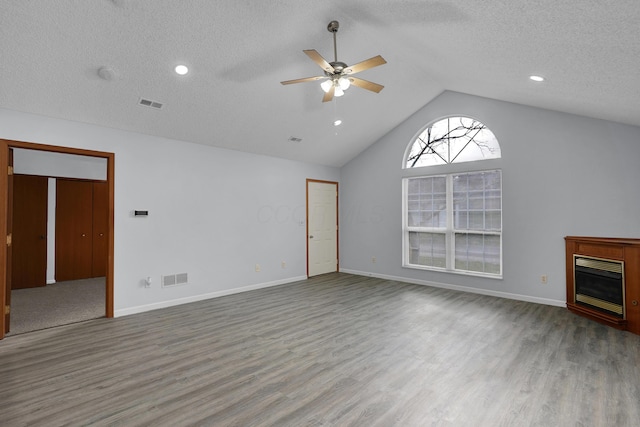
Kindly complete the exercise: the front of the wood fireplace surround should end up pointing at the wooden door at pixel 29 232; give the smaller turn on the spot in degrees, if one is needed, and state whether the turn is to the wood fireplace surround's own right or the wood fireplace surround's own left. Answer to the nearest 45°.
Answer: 0° — it already faces it

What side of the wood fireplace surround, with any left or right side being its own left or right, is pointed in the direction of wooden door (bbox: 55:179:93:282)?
front

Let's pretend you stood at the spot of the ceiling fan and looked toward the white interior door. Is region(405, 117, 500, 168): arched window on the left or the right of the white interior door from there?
right

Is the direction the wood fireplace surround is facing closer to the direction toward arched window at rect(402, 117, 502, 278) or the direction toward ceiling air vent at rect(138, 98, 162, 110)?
the ceiling air vent

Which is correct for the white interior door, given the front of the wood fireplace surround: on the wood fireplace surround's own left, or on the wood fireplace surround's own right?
on the wood fireplace surround's own right

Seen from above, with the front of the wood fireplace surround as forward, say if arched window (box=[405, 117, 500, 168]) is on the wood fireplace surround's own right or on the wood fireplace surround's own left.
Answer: on the wood fireplace surround's own right

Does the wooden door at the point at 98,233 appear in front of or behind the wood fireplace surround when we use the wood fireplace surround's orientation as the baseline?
in front

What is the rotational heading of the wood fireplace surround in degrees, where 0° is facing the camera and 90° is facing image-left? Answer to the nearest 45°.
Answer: approximately 45°

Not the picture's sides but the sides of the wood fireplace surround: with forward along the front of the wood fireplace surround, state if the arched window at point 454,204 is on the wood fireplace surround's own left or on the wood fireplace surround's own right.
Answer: on the wood fireplace surround's own right

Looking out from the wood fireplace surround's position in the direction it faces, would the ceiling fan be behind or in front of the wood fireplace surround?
in front

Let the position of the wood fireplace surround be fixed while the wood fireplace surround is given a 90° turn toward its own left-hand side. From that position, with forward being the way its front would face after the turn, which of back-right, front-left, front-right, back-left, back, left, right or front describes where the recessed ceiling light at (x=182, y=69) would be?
right
